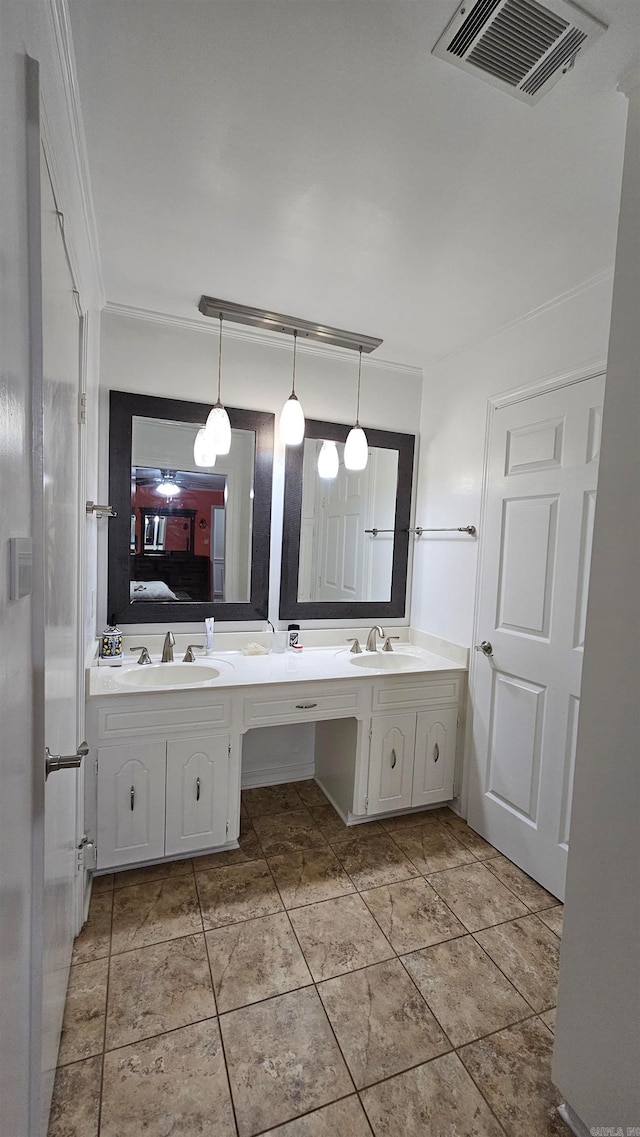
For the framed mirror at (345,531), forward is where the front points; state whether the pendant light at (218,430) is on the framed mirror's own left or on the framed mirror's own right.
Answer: on the framed mirror's own right

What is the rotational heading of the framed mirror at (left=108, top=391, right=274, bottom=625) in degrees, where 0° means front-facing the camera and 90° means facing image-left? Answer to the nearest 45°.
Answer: approximately 315°

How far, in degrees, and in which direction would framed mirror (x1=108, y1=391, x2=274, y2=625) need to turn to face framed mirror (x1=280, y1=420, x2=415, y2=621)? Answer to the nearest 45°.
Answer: approximately 45° to its left

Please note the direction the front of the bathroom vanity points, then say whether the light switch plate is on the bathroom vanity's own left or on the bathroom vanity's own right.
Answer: on the bathroom vanity's own right

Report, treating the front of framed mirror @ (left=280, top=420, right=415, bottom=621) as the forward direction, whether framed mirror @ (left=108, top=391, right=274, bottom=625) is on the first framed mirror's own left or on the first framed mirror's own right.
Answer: on the first framed mirror's own right

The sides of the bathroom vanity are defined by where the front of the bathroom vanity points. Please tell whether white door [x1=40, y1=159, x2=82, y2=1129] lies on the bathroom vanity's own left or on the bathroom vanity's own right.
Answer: on the bathroom vanity's own right
